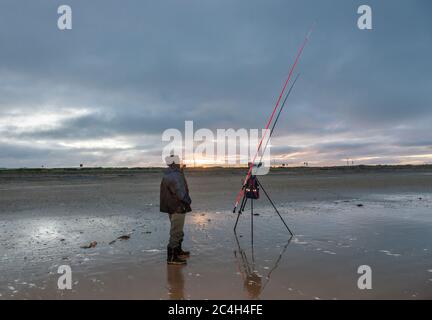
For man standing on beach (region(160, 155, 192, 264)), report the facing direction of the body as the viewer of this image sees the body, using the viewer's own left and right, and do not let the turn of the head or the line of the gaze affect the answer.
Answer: facing to the right of the viewer
